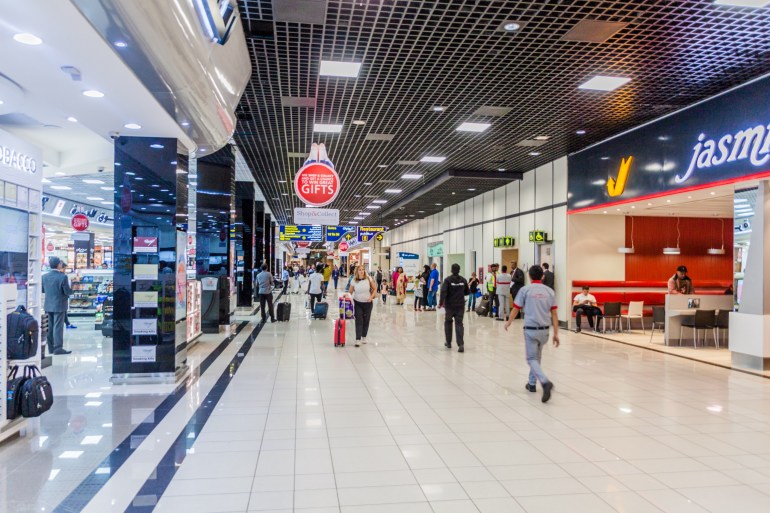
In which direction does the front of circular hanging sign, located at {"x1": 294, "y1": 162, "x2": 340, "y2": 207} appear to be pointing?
toward the camera

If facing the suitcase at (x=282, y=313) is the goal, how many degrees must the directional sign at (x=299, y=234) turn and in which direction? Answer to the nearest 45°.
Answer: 0° — it already faces it

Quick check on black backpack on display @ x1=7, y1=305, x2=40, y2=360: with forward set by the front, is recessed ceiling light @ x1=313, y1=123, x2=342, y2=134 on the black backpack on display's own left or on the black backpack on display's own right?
on the black backpack on display's own left

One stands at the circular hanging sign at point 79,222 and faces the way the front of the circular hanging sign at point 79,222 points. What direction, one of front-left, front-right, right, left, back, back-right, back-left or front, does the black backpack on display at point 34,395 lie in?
front

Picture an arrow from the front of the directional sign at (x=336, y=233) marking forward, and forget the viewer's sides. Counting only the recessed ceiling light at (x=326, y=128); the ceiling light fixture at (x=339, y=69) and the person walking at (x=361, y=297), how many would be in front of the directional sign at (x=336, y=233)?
3

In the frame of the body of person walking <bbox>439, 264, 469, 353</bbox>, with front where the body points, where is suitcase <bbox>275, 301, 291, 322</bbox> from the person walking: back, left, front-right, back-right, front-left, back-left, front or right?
front-left

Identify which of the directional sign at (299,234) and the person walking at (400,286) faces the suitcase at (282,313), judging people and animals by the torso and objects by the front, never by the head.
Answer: the directional sign

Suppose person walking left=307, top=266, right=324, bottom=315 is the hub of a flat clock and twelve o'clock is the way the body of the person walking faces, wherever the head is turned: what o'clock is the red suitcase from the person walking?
The red suitcase is roughly at 6 o'clock from the person walking.

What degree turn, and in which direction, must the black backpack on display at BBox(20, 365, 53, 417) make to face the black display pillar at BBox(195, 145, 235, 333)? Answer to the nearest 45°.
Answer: approximately 90° to its left

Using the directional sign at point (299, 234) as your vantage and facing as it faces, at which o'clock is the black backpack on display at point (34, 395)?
The black backpack on display is roughly at 12 o'clock from the directional sign.

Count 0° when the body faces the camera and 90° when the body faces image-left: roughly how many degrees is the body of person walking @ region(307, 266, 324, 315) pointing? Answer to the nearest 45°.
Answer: approximately 180°

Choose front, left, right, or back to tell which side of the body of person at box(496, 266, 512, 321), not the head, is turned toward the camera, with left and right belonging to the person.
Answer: back

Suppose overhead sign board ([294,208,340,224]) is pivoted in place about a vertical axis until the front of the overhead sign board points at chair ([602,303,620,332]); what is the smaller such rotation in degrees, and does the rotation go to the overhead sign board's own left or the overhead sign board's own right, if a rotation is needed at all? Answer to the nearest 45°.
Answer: approximately 45° to the overhead sign board's own left

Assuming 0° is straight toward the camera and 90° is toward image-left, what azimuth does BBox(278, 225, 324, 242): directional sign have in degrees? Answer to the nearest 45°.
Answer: approximately 0°

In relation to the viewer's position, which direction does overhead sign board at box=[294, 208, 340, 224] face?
facing the viewer

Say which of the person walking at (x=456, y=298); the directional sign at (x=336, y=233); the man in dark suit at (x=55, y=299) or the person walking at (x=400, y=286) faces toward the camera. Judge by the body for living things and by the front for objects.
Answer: the directional sign
